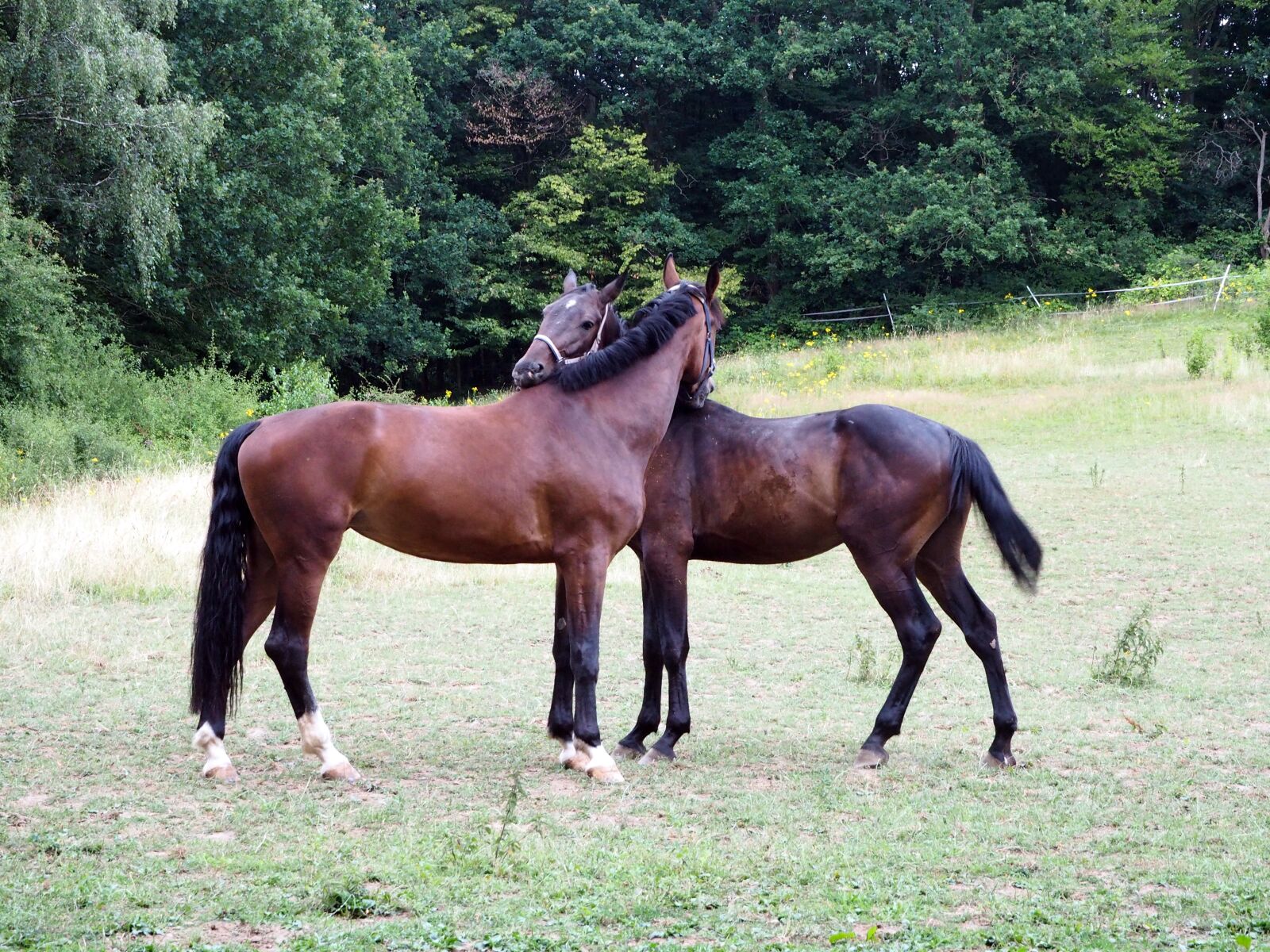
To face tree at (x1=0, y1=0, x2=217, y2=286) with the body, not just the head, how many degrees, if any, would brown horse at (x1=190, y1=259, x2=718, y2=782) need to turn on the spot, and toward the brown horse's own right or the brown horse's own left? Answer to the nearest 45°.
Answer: approximately 90° to the brown horse's own left

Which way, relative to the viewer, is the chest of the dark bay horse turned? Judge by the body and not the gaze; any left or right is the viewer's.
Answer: facing to the left of the viewer

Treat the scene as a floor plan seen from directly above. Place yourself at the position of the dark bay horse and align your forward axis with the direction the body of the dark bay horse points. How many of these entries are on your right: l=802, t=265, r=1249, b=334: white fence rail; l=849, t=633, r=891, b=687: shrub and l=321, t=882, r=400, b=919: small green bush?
2

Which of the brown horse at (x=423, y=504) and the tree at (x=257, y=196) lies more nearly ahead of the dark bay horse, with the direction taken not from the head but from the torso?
the brown horse

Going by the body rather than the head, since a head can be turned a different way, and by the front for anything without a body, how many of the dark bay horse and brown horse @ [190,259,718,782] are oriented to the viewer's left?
1

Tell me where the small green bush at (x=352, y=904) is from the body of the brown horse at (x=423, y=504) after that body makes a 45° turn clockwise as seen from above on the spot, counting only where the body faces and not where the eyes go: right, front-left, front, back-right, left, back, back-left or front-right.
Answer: front-right

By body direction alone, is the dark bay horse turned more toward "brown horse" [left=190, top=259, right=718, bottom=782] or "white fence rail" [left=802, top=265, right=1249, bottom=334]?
the brown horse

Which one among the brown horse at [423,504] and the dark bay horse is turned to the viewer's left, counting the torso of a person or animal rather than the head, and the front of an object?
the dark bay horse

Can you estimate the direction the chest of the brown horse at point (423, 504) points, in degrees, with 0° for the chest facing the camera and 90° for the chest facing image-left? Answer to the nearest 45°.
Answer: approximately 270°

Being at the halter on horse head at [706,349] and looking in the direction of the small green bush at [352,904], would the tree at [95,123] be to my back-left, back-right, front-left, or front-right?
back-right

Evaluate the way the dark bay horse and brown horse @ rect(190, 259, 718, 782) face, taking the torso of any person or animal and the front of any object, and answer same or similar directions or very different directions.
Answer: very different directions

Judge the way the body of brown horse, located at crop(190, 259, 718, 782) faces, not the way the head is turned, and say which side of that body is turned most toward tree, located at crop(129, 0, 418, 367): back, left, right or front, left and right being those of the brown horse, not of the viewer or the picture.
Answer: left
